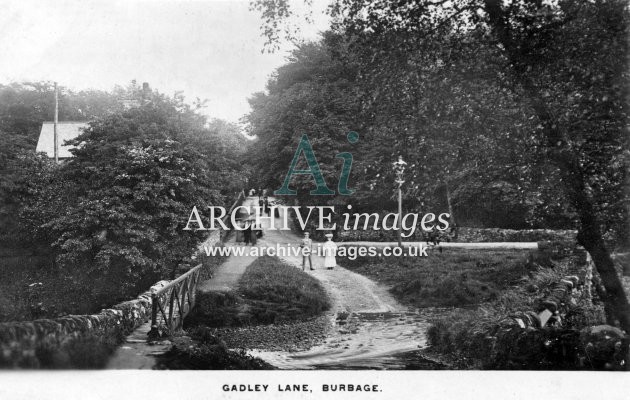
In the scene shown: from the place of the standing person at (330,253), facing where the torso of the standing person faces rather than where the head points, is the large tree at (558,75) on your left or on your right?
on your left

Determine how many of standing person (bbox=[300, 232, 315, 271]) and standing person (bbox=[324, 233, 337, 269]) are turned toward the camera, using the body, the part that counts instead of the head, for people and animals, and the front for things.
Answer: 2

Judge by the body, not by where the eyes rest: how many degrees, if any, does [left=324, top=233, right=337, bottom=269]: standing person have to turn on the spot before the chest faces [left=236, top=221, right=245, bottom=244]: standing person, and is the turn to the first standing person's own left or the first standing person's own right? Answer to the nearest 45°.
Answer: approximately 90° to the first standing person's own right

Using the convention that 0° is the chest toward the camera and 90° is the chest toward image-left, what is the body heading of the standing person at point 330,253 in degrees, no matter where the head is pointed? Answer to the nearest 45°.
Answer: approximately 0°

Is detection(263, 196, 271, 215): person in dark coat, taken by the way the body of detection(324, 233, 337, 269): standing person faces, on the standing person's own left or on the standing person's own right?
on the standing person's own right
